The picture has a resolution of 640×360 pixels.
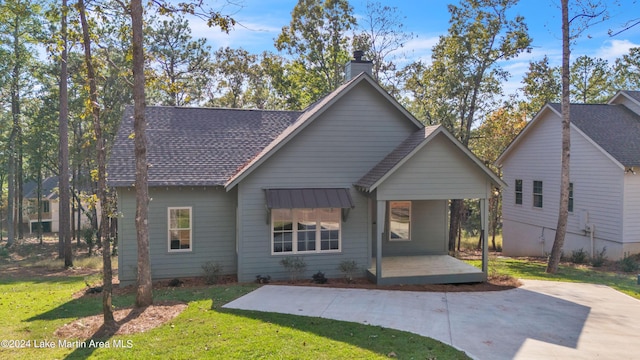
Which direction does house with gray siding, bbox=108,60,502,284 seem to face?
toward the camera

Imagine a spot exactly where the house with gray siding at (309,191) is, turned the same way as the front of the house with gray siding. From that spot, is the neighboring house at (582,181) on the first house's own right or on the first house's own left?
on the first house's own left

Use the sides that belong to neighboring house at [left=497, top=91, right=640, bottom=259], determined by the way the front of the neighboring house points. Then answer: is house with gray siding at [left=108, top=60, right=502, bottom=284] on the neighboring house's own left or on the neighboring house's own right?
on the neighboring house's own right

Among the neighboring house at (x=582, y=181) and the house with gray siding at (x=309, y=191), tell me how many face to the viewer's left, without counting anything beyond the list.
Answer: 0

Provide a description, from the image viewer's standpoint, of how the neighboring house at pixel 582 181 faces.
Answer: facing the viewer and to the right of the viewer

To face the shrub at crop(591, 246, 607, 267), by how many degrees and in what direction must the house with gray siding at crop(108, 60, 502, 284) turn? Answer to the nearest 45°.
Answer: approximately 90° to its left

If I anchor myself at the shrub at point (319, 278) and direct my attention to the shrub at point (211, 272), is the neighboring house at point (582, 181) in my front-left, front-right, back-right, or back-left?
back-right

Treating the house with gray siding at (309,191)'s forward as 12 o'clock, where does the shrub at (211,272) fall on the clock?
The shrub is roughly at 1 o'clock from the house with gray siding.

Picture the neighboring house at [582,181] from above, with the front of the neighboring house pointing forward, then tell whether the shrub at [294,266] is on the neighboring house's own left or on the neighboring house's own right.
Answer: on the neighboring house's own right

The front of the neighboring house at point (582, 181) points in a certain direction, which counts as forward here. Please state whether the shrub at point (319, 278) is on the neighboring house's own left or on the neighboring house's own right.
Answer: on the neighboring house's own right

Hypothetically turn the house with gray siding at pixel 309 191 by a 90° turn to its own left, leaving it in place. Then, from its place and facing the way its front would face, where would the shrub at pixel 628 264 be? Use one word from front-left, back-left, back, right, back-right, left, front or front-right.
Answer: front
